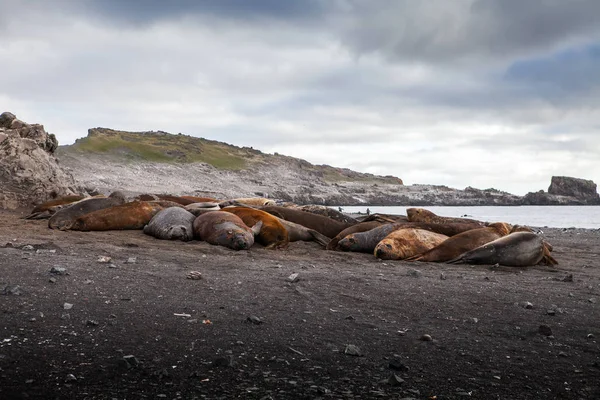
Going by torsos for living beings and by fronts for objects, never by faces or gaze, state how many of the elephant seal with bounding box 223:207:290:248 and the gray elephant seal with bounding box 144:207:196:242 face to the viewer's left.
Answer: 0

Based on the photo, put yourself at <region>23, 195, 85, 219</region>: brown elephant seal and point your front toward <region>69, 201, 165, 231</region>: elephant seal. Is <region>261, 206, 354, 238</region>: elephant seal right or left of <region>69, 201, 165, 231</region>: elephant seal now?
left

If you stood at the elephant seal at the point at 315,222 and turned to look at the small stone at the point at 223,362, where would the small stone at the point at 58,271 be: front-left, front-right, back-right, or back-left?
front-right

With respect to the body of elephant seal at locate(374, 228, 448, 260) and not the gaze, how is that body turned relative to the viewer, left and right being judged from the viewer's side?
facing the viewer and to the left of the viewer

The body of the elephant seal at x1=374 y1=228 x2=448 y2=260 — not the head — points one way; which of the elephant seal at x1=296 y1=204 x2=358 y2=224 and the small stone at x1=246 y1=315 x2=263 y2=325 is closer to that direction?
the small stone

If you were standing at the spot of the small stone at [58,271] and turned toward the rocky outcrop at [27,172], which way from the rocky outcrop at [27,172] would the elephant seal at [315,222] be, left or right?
right

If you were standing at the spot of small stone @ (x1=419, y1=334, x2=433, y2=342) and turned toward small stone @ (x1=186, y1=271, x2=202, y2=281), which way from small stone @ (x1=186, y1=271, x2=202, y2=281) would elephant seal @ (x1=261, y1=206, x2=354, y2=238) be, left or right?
right

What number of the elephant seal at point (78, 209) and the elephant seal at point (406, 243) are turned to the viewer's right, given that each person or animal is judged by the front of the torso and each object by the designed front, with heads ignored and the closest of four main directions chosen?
0

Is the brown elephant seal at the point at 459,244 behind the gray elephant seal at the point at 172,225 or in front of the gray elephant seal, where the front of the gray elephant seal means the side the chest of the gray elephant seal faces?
in front

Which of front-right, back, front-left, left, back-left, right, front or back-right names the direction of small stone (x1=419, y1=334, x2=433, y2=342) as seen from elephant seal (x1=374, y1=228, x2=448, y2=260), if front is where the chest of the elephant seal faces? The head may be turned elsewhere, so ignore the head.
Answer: front-left

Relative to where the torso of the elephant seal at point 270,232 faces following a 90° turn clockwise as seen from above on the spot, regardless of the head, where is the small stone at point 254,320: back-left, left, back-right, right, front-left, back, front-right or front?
front-left

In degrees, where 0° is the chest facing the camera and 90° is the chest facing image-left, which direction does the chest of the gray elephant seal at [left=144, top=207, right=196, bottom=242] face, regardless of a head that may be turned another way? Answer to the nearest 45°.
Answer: approximately 315°
